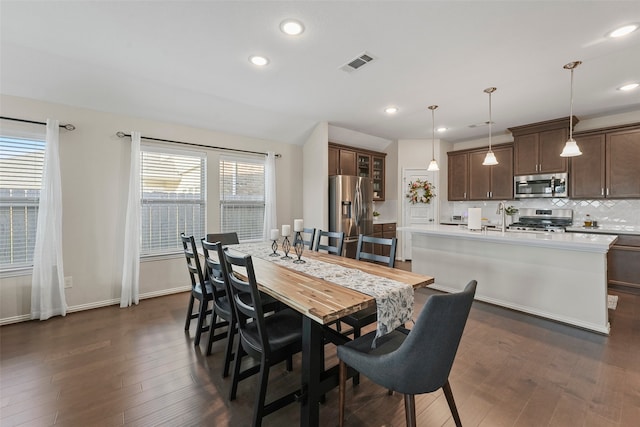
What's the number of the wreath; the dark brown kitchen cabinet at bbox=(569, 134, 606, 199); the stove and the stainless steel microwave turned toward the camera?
4

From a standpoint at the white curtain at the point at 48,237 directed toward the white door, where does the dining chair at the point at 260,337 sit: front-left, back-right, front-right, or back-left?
front-right

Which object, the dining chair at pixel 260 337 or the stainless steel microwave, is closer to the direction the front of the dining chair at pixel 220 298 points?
the stainless steel microwave

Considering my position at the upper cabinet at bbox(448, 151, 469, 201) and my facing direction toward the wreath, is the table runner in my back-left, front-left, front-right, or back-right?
front-left

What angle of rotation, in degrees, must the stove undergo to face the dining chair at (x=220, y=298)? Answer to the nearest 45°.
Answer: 0° — it already faces it

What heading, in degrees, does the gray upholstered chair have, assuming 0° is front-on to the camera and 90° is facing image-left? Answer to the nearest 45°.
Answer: approximately 135°

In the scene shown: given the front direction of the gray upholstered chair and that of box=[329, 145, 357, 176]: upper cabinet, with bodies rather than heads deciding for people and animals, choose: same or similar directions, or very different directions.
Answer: very different directions

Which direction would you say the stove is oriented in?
toward the camera

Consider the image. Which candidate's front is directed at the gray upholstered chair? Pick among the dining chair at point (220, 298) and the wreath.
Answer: the wreath

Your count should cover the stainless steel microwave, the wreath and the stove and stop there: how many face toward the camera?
3

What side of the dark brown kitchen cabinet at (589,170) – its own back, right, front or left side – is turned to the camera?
front

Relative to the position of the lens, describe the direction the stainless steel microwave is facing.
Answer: facing the viewer

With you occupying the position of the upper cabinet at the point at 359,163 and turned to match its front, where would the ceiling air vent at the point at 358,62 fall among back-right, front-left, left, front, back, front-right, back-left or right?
front-right

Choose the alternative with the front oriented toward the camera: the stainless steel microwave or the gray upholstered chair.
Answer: the stainless steel microwave

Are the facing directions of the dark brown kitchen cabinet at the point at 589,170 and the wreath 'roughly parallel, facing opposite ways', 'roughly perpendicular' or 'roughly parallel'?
roughly parallel

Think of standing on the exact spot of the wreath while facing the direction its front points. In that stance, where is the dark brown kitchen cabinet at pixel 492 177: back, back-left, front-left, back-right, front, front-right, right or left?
left

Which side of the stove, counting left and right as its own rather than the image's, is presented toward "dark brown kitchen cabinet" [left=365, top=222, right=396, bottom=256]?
right

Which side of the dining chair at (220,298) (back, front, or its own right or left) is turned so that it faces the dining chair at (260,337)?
right
